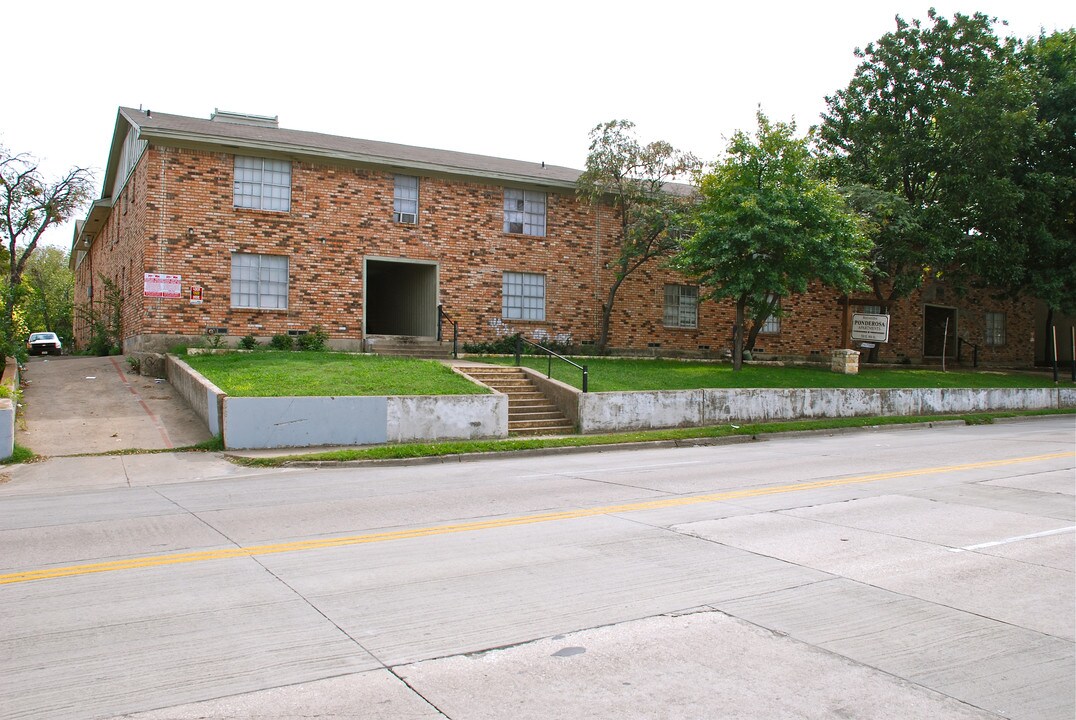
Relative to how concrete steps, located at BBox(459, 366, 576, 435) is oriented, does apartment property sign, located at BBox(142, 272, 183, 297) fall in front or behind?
behind

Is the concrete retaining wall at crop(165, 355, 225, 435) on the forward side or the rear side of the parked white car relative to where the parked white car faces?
on the forward side

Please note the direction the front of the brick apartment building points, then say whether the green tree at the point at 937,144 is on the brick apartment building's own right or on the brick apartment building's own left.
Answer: on the brick apartment building's own left

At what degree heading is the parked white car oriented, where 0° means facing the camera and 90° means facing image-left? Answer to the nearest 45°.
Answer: approximately 0°

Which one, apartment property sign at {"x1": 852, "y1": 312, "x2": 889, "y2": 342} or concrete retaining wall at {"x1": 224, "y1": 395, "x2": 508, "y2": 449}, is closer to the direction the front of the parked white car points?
the concrete retaining wall

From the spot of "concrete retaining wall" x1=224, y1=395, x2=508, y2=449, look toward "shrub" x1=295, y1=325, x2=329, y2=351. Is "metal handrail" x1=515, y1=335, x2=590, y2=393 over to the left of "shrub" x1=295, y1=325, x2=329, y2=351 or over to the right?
right

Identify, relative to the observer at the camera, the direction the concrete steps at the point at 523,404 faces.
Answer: facing the viewer and to the right of the viewer

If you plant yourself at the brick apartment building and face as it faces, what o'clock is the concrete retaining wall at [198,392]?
The concrete retaining wall is roughly at 2 o'clock from the brick apartment building.

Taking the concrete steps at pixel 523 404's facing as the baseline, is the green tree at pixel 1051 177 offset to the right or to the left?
on its left

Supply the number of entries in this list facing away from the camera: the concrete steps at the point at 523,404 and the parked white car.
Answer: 0
